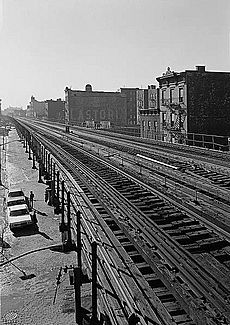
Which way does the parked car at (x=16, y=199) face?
toward the camera

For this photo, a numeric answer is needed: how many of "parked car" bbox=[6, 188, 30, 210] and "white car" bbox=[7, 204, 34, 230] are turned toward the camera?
2

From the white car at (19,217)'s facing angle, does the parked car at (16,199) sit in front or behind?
behind
